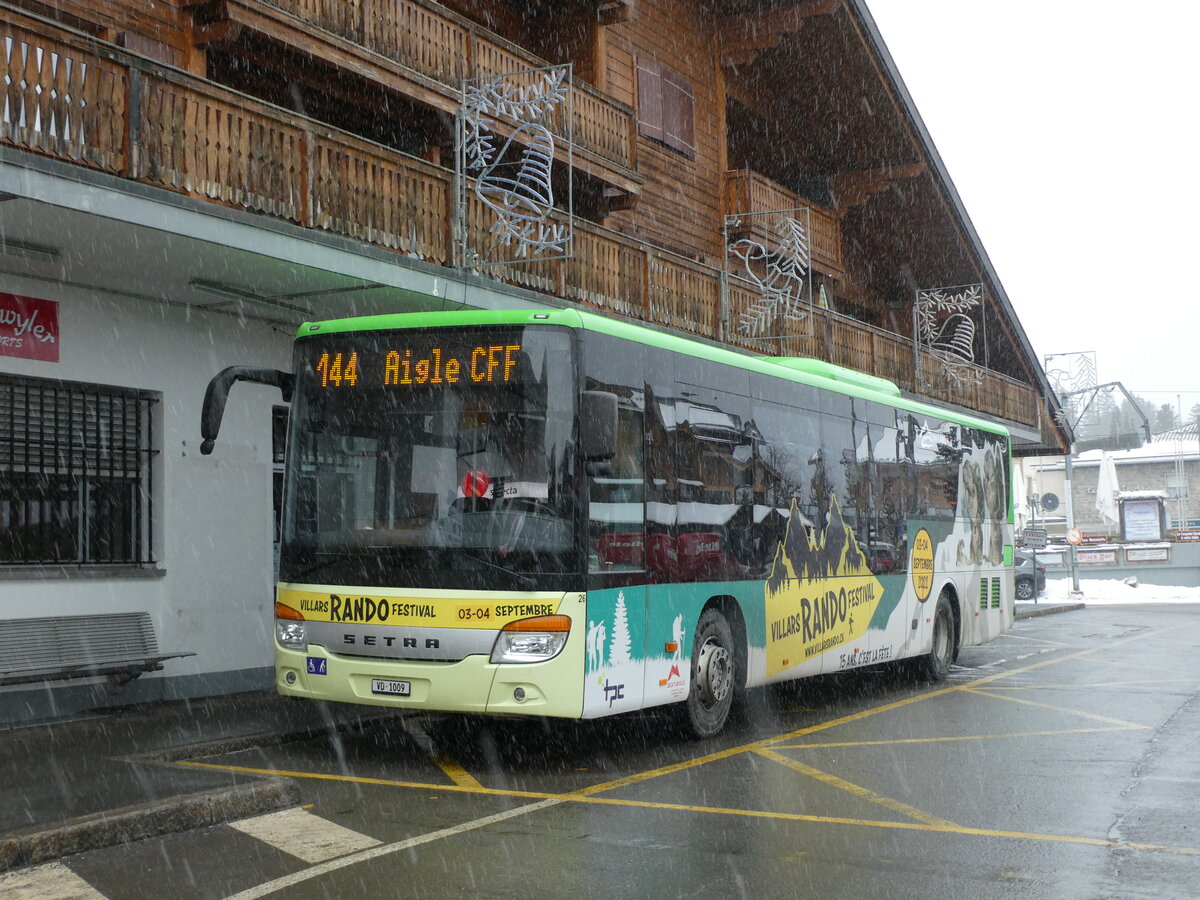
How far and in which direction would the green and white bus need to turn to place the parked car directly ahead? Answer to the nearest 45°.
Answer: approximately 180°

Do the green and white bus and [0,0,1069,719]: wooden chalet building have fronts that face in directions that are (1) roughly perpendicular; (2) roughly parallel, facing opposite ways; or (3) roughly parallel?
roughly perpendicular

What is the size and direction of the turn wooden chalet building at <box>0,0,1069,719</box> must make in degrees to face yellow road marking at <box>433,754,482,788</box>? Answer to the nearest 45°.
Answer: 0° — it already faces it

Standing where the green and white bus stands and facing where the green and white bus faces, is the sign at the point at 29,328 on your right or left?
on your right

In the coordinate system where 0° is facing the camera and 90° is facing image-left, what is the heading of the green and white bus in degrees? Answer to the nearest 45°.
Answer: approximately 45°

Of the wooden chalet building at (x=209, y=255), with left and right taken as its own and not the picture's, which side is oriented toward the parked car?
left

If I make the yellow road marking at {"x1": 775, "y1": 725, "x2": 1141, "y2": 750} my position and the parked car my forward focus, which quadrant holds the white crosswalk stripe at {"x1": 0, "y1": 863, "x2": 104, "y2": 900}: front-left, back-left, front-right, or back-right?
back-left

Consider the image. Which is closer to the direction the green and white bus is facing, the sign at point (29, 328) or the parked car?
the sign

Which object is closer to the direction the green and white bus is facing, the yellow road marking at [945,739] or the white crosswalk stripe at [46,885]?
the white crosswalk stripe

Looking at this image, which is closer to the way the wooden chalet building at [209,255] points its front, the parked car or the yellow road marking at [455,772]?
the yellow road marking

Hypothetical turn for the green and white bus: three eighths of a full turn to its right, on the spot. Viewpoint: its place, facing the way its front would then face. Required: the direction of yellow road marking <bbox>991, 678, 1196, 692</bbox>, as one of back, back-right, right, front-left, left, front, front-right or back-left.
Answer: front-right
